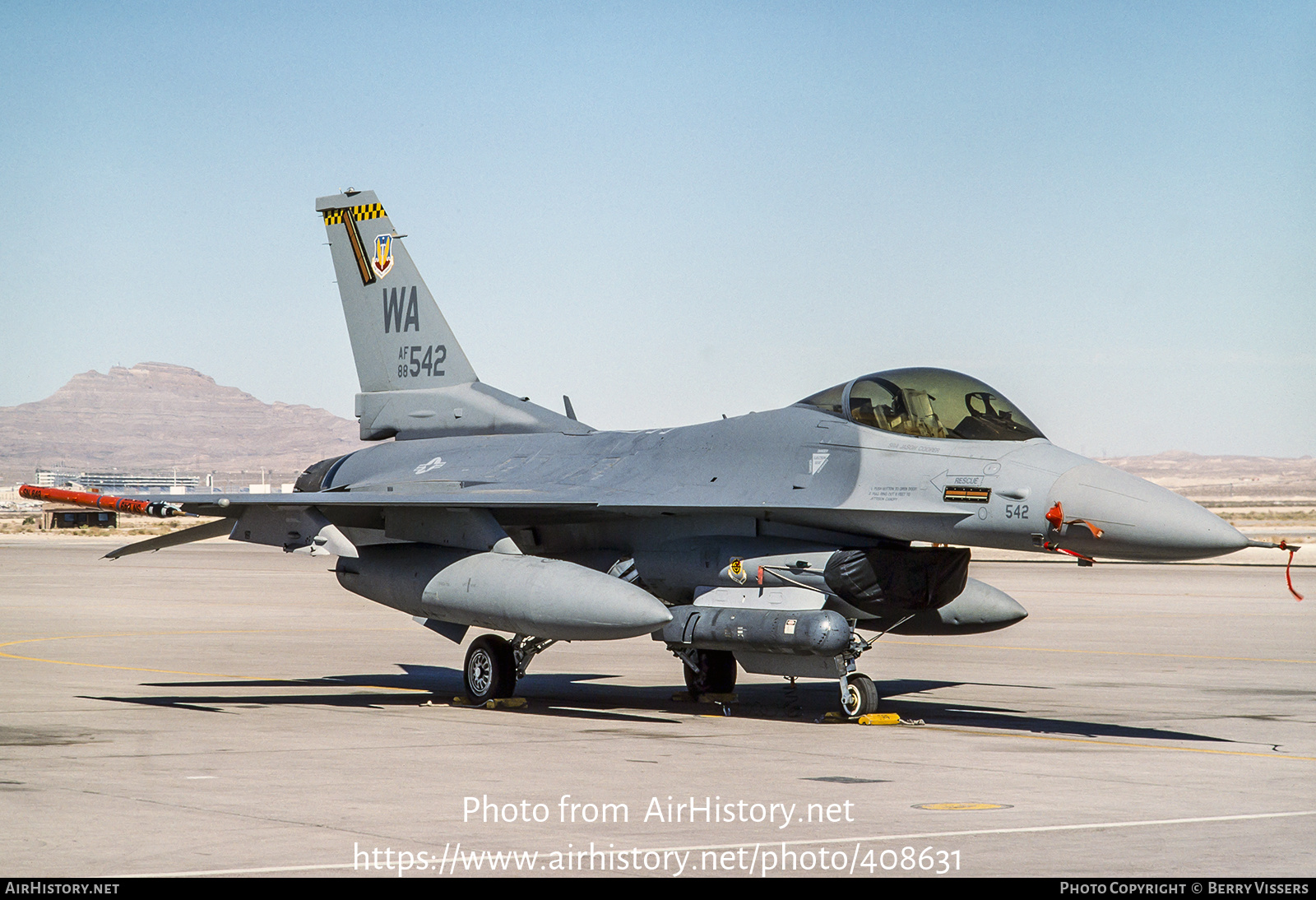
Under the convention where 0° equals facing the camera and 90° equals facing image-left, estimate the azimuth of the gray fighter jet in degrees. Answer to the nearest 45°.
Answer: approximately 315°
